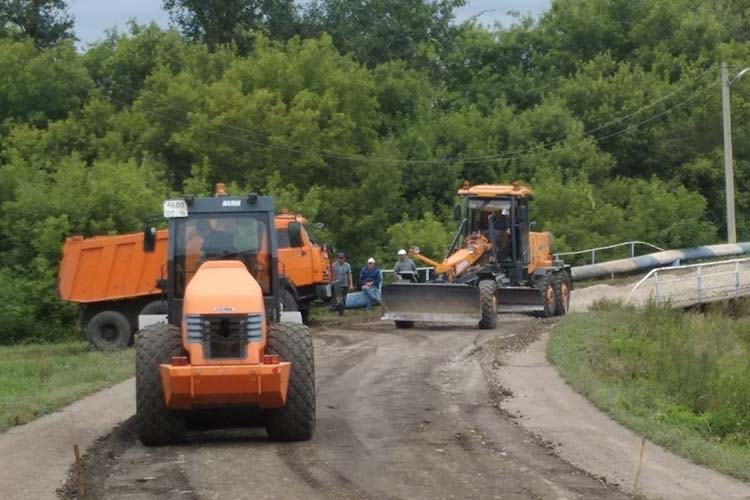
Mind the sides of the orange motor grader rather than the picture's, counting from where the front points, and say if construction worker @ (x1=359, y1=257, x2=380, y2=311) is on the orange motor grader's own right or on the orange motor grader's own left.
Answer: on the orange motor grader's own right

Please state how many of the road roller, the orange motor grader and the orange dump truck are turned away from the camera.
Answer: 1

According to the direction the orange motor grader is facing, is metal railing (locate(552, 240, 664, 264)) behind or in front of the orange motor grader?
behind

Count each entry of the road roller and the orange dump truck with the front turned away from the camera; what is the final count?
1

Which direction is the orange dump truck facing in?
to the viewer's right

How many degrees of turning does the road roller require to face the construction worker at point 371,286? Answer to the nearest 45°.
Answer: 0° — it already faces them

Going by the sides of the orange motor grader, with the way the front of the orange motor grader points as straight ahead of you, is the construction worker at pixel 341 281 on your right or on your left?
on your right

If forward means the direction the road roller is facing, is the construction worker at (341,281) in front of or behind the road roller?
in front

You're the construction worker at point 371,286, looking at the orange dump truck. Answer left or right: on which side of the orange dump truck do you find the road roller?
left

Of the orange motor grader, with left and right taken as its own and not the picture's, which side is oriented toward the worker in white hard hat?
right

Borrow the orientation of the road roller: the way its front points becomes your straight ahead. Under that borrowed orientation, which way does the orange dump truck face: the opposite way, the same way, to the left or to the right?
to the right

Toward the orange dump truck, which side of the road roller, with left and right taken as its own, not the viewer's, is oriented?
front

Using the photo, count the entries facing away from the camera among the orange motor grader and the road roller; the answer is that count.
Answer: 1

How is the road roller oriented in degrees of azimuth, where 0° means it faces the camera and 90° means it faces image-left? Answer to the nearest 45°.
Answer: approximately 180°
